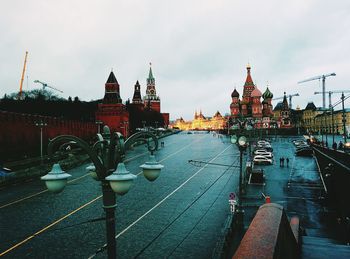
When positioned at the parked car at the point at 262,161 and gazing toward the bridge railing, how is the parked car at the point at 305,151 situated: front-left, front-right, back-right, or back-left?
back-left

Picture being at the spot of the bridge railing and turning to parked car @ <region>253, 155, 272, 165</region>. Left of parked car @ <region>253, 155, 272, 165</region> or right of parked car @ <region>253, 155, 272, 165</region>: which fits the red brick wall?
left
